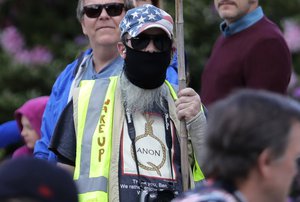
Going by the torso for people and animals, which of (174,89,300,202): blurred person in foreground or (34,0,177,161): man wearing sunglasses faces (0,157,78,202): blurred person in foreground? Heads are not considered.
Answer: the man wearing sunglasses

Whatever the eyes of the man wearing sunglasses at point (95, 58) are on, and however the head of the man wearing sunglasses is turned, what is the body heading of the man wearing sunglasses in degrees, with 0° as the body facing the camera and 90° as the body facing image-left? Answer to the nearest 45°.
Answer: approximately 0°

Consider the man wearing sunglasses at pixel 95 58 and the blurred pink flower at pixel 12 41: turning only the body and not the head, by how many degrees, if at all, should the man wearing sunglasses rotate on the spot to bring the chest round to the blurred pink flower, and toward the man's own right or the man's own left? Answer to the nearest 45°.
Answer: approximately 180°

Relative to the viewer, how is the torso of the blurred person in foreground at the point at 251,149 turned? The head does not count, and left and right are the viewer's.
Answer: facing away from the viewer and to the right of the viewer

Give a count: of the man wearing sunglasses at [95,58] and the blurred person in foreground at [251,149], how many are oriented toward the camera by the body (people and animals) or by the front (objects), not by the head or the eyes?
1

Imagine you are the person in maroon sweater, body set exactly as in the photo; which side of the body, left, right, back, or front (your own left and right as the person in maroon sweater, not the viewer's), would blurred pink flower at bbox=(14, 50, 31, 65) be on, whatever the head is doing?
right

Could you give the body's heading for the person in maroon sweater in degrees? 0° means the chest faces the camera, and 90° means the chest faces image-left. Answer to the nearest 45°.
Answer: approximately 45°
